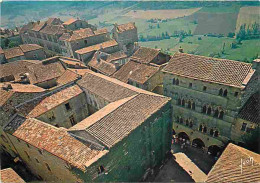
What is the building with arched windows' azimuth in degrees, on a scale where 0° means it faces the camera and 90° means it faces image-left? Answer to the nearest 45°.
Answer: approximately 45°

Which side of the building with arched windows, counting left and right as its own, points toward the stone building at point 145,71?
right

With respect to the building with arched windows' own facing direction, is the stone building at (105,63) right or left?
on its right
